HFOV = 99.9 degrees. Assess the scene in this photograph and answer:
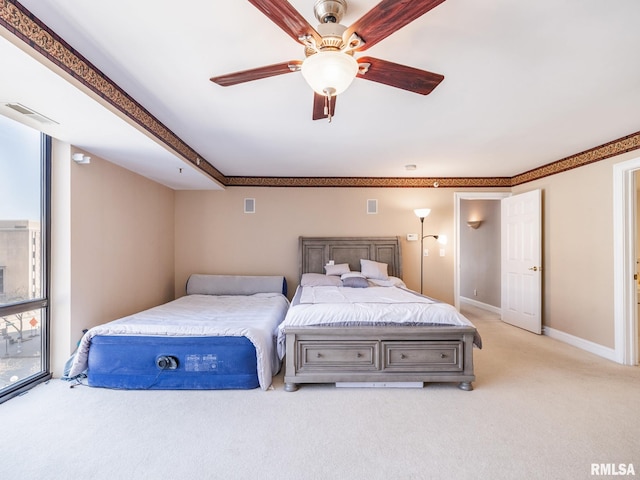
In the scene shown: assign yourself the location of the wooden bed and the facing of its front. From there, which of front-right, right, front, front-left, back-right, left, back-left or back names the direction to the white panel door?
back-left

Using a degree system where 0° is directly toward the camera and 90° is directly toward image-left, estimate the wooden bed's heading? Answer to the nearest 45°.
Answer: approximately 0°

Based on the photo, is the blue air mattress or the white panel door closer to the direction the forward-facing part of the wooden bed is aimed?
the blue air mattress

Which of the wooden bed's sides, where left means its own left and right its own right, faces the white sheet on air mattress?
right

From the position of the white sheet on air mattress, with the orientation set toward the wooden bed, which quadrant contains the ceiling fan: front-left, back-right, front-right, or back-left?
front-right

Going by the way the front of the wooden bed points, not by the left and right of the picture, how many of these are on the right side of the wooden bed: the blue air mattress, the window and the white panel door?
2

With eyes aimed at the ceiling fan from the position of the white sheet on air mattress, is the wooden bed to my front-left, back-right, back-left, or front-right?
front-left

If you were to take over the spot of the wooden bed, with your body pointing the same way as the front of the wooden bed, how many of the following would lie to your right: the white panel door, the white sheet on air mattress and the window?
2

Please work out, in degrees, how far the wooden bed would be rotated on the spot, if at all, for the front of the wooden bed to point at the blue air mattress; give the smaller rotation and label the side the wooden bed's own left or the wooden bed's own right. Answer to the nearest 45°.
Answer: approximately 90° to the wooden bed's own right
